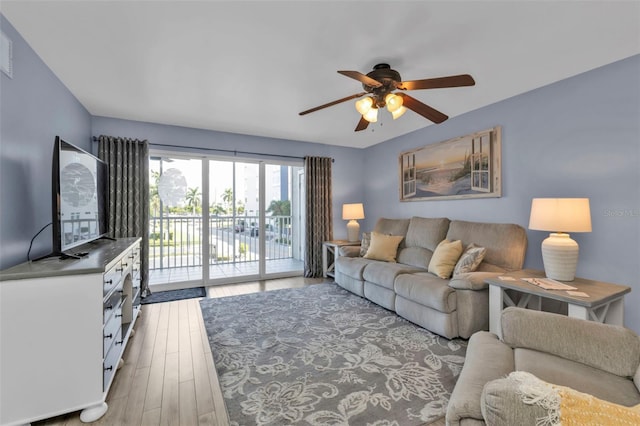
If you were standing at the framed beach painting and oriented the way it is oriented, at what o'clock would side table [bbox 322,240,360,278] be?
The side table is roughly at 2 o'clock from the framed beach painting.

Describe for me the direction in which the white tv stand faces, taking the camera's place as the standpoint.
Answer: facing to the right of the viewer

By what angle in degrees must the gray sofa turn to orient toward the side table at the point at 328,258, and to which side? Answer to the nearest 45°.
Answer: approximately 90° to its right

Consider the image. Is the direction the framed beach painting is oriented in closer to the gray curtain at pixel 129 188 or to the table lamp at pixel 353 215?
the gray curtain

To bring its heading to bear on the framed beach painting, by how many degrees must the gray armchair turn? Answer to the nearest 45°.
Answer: approximately 135° to its right

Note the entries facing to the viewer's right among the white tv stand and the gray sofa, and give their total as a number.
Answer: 1

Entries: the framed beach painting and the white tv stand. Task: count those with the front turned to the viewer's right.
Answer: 1

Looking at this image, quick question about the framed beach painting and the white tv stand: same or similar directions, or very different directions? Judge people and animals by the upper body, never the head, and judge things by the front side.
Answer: very different directions

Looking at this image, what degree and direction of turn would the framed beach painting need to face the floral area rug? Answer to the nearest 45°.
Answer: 0° — it already faces it
